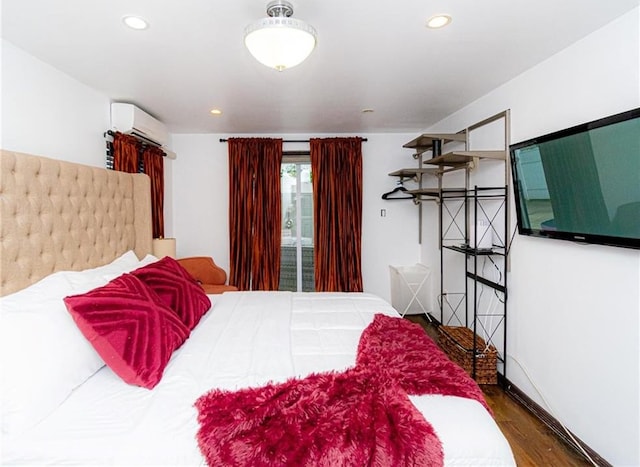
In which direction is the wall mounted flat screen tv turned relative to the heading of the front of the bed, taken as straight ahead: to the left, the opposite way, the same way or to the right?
the opposite way

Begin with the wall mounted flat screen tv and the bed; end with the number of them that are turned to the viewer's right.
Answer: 1

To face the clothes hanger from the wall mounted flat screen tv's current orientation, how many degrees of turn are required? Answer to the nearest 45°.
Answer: approximately 90° to its right

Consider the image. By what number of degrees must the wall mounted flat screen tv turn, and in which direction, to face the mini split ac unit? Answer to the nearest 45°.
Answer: approximately 45° to its right

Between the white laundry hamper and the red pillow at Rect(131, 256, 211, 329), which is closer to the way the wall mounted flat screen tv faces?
the red pillow

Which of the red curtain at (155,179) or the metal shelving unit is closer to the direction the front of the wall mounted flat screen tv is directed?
the red curtain

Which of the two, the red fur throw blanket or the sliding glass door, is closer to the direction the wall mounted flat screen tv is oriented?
the red fur throw blanket

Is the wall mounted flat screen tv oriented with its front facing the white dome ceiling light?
yes

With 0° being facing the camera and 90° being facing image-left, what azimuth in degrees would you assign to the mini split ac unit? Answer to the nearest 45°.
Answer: approximately 315°

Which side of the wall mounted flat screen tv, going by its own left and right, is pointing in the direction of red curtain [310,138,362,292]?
right

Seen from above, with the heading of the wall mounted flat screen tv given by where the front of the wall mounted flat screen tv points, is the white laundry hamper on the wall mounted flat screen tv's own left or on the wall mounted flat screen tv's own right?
on the wall mounted flat screen tv's own right

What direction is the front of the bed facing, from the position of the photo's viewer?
facing to the right of the viewer

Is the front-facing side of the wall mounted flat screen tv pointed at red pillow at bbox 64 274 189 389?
yes

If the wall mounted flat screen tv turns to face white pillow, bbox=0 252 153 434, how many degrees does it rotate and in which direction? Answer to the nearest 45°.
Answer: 0° — it already faces it
